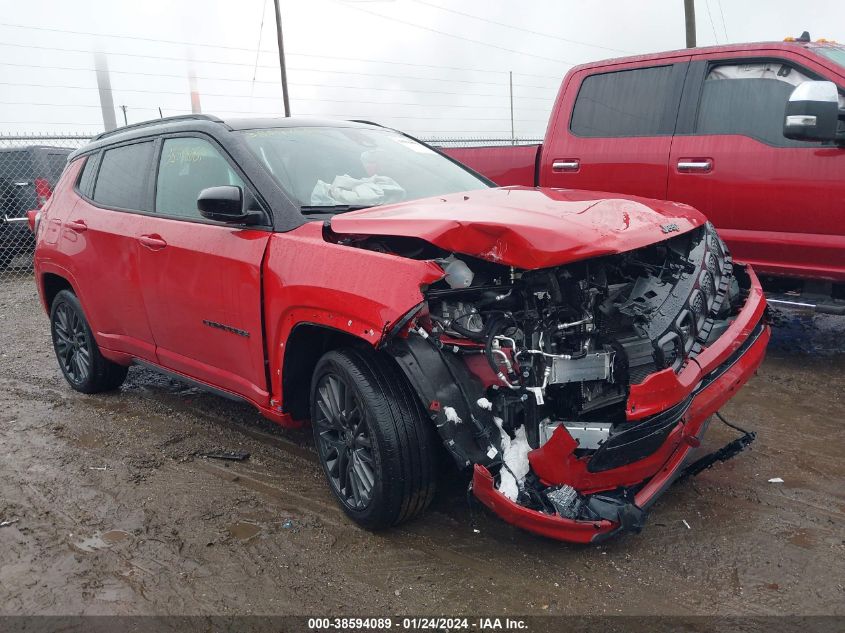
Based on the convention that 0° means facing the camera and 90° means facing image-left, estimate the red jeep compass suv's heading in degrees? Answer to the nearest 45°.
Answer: approximately 315°

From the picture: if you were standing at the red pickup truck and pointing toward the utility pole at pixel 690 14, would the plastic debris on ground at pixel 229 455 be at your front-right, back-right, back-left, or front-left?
back-left

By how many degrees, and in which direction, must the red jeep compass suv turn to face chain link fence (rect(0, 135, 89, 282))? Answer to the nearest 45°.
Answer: approximately 180°

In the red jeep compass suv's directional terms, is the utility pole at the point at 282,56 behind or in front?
behind

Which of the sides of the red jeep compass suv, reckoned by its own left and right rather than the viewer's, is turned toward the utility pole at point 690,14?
left

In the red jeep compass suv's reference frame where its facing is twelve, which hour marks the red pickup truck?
The red pickup truck is roughly at 9 o'clock from the red jeep compass suv.

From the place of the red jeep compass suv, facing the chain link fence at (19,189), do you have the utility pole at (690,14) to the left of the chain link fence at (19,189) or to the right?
right
